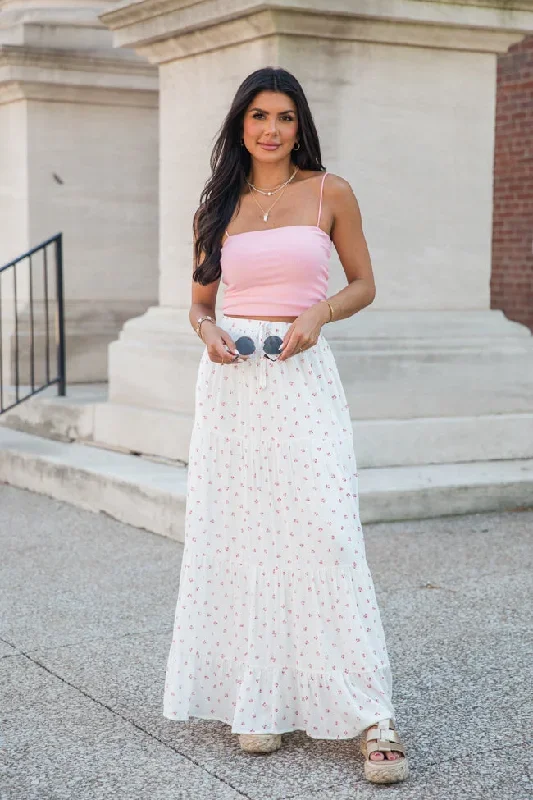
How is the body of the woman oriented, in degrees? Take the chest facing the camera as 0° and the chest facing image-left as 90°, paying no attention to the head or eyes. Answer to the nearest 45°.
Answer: approximately 0°

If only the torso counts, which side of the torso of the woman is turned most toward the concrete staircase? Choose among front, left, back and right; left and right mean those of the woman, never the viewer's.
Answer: back

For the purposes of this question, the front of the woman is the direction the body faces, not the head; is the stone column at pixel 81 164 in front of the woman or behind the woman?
behind

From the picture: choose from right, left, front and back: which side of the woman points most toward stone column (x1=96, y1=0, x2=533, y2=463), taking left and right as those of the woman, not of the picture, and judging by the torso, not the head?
back
